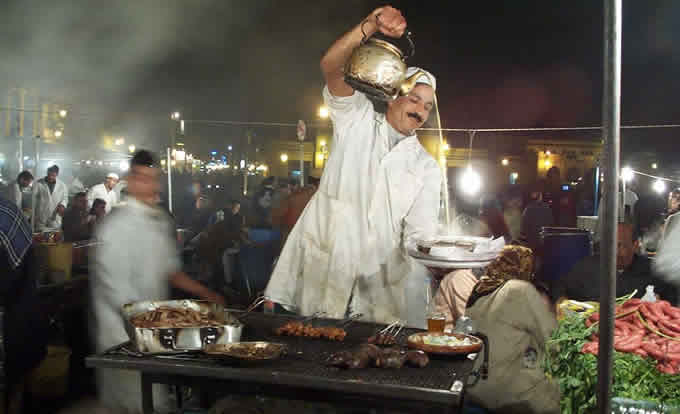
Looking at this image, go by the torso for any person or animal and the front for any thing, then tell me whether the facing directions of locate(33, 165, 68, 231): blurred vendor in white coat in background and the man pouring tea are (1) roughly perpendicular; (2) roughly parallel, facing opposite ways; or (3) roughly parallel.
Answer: roughly parallel

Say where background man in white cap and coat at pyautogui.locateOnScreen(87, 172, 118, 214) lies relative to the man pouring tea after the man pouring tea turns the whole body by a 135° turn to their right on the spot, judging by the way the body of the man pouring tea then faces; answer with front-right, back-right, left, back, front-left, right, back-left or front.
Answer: front-right

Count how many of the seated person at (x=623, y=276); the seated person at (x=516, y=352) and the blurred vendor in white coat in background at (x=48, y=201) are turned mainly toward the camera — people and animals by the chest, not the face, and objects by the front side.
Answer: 2

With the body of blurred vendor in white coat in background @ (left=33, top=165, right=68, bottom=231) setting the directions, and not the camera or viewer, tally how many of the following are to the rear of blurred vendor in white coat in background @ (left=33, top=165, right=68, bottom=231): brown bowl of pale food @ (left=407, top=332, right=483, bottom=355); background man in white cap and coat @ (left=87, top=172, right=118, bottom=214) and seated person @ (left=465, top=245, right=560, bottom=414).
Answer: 0

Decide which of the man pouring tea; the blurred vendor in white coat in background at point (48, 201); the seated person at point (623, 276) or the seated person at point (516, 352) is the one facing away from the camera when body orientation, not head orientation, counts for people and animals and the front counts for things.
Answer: the seated person at point (516, 352)

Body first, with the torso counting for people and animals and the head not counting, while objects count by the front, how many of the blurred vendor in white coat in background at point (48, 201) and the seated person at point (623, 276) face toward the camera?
2

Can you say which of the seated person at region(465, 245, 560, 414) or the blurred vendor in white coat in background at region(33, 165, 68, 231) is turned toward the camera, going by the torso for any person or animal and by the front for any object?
the blurred vendor in white coat in background

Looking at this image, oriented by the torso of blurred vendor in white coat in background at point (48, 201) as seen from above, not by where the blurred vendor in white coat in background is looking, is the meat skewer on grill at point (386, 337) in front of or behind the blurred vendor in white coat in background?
in front

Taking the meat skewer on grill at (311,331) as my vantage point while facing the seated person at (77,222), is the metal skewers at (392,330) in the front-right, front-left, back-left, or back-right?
back-right

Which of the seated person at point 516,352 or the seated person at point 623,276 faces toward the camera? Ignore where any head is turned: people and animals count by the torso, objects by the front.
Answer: the seated person at point 623,276

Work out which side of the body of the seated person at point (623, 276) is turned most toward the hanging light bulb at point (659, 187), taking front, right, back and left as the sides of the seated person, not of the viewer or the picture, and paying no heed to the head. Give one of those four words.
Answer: back

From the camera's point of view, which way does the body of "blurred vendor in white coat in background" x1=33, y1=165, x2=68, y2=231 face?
toward the camera

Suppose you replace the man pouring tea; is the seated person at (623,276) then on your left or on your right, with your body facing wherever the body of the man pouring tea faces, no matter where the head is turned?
on your left

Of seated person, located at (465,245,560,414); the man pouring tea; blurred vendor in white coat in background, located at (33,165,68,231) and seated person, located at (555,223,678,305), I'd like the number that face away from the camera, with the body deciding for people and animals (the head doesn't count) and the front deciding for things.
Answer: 1

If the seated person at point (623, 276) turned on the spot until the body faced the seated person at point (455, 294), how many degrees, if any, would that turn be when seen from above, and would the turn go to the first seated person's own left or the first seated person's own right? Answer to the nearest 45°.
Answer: approximately 45° to the first seated person's own right

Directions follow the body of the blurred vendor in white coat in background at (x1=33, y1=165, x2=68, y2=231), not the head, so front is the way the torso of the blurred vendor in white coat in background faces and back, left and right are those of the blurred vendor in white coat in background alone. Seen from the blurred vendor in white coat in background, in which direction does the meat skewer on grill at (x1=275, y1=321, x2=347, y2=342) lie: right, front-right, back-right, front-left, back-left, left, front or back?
front

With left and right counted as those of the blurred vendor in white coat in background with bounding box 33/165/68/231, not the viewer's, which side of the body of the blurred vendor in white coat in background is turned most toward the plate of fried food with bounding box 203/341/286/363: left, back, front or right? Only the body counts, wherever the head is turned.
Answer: front

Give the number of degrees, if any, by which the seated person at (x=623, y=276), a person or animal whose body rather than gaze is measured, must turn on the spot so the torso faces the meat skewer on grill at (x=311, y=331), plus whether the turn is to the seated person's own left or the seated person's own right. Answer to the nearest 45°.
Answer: approximately 45° to the seated person's own right

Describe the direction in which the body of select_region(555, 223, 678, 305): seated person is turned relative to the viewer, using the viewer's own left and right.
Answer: facing the viewer

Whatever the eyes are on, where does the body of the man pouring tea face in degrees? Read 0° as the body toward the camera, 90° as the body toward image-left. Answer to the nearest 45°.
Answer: approximately 315°

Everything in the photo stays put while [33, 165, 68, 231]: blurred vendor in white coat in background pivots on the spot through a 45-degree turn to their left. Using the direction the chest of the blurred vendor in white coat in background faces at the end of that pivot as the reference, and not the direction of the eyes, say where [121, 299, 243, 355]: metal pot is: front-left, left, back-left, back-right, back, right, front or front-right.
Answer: front-right
